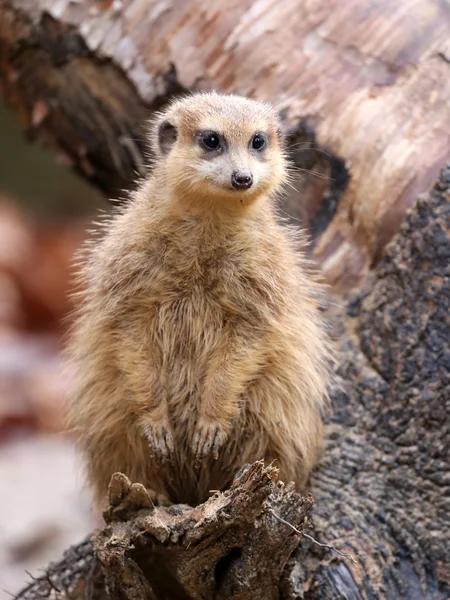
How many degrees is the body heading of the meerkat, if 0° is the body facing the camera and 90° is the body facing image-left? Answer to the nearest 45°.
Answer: approximately 0°
